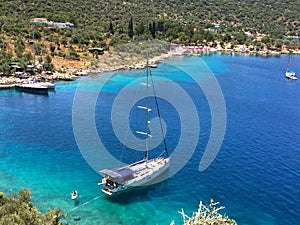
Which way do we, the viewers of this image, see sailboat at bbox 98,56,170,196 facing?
facing away from the viewer and to the right of the viewer

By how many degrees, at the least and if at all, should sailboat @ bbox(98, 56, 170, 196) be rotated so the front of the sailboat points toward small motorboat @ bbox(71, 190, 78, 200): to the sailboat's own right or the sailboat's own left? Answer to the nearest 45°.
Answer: approximately 135° to the sailboat's own left
